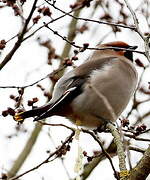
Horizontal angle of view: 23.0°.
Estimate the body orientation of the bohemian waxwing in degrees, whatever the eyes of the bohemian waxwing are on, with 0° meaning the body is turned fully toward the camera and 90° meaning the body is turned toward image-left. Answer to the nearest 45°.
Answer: approximately 270°
